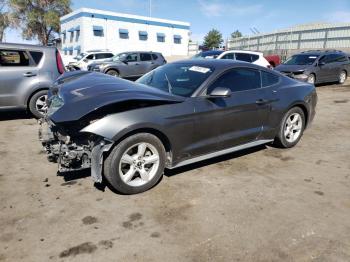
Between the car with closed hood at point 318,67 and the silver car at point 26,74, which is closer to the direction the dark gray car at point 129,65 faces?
the silver car

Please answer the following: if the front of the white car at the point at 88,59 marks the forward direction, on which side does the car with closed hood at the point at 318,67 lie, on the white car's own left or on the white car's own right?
on the white car's own left

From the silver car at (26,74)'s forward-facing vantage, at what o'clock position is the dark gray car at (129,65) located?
The dark gray car is roughly at 4 o'clock from the silver car.

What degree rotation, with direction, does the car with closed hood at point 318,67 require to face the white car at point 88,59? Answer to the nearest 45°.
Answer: approximately 45° to its right

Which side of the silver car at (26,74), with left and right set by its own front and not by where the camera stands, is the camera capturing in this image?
left

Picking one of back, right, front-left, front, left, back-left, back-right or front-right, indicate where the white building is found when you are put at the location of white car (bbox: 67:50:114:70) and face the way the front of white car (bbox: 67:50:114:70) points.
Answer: back-right
